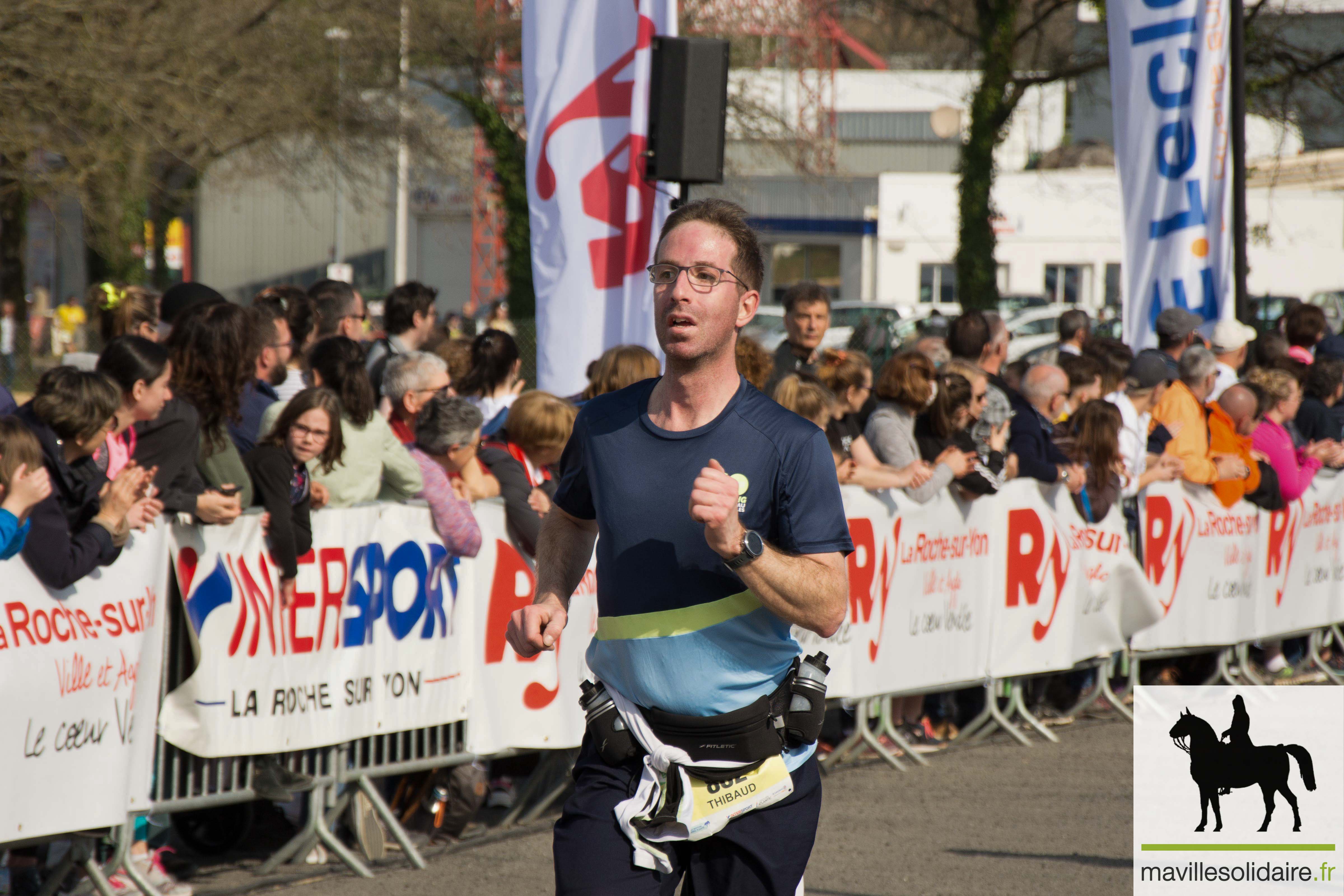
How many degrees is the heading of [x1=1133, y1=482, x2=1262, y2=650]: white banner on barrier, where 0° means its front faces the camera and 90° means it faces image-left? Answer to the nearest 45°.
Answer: approximately 315°

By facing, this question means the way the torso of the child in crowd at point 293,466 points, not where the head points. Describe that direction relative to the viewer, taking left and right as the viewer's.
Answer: facing the viewer and to the right of the viewer

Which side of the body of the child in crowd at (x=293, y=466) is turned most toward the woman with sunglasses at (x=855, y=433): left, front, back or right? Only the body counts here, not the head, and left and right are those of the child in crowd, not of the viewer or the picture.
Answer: left

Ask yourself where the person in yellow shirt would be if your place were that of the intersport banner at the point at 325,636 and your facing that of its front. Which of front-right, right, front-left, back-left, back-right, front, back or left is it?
back-left

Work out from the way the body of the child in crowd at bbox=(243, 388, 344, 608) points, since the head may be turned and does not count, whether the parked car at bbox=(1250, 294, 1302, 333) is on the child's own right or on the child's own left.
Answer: on the child's own left

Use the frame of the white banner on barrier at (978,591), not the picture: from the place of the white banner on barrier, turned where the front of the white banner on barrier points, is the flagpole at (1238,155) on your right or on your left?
on your left

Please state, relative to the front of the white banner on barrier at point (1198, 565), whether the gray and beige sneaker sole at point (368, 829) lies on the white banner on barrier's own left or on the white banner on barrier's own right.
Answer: on the white banner on barrier's own right

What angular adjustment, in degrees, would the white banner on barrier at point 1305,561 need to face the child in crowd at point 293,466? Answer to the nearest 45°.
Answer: approximately 90° to its right
